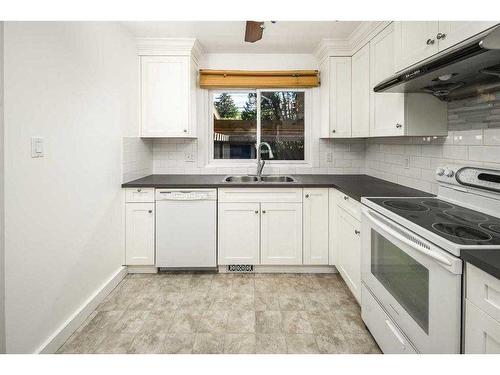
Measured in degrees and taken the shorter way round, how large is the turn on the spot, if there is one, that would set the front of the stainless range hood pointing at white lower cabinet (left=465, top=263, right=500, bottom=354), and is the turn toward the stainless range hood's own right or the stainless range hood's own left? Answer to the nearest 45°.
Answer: approximately 45° to the stainless range hood's own left

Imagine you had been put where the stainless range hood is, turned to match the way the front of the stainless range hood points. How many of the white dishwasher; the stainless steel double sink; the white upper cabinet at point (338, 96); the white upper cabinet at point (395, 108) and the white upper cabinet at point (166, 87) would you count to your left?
0

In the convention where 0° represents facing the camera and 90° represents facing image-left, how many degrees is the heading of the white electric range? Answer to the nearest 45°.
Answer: approximately 45°

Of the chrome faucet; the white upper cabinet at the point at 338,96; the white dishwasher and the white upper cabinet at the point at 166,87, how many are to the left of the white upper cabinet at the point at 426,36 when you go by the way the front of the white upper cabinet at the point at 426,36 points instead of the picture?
0

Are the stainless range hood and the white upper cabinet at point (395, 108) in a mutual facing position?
no

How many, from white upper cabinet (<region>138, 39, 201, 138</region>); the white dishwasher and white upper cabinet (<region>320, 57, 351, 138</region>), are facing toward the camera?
3

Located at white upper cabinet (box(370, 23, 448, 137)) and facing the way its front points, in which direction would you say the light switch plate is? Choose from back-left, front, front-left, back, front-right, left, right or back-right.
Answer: front

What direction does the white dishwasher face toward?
toward the camera

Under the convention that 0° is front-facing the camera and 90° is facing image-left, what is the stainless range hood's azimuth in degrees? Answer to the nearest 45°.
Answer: approximately 45°

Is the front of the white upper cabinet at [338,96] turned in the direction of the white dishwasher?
no

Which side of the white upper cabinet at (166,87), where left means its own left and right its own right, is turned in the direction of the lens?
front

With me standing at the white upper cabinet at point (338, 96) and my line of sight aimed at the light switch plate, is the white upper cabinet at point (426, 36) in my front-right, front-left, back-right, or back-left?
front-left

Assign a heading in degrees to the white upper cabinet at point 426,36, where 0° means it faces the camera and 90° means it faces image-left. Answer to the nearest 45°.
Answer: approximately 45°

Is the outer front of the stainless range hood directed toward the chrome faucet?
no
